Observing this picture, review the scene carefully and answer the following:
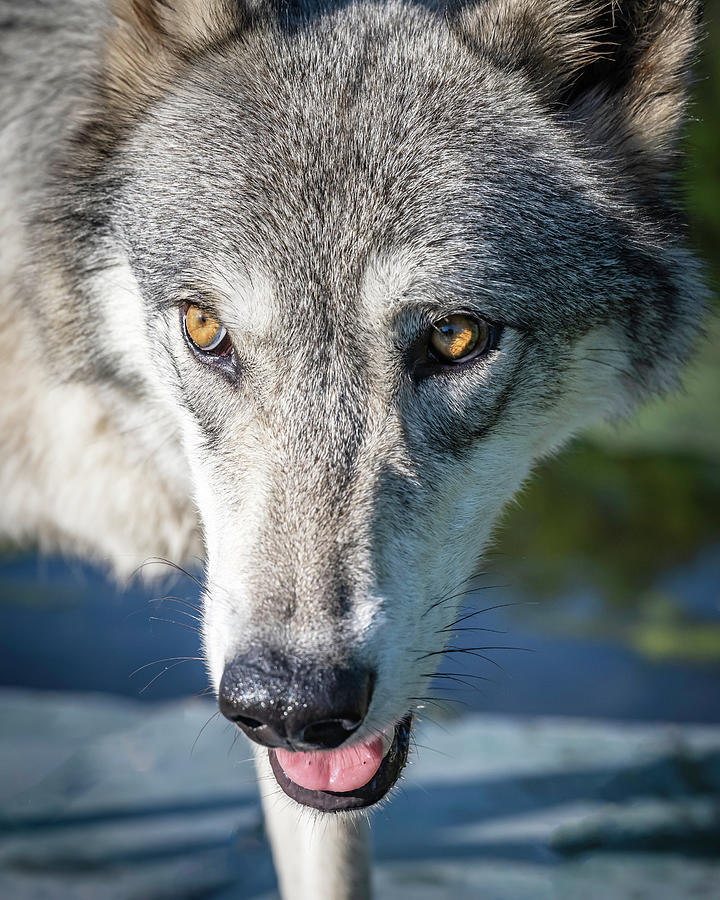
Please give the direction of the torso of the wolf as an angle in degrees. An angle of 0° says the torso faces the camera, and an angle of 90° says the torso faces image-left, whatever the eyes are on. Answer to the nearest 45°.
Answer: approximately 0°
